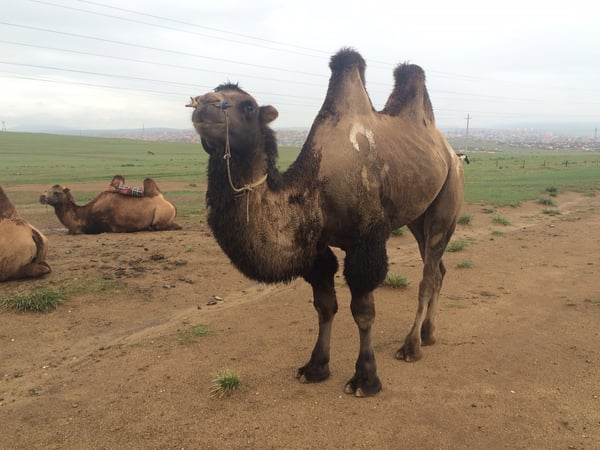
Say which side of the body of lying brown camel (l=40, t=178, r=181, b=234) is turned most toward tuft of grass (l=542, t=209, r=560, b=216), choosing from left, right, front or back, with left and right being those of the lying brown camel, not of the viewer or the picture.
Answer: back

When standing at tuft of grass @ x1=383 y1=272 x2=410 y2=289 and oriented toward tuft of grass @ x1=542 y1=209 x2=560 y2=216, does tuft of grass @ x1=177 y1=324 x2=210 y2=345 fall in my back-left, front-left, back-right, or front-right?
back-left

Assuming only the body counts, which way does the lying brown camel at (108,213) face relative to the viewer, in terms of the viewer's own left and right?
facing to the left of the viewer

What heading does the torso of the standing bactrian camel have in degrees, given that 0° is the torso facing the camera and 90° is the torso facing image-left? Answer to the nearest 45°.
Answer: approximately 45°

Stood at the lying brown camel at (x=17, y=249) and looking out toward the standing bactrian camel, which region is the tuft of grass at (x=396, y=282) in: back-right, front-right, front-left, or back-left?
front-left

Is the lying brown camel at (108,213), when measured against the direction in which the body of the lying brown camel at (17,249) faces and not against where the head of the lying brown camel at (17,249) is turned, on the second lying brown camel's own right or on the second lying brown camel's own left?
on the second lying brown camel's own right

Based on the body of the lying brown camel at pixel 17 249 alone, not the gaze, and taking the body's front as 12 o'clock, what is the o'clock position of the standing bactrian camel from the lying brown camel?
The standing bactrian camel is roughly at 8 o'clock from the lying brown camel.

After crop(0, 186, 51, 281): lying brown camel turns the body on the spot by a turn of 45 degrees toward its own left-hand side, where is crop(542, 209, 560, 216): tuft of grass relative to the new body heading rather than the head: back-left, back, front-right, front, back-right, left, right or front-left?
back-left

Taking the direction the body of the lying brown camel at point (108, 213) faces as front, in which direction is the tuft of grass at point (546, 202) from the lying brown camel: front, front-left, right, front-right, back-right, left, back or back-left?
back

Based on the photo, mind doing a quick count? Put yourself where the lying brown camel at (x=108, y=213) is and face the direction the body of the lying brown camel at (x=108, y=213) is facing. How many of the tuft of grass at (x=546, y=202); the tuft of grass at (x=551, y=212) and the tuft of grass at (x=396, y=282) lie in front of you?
0

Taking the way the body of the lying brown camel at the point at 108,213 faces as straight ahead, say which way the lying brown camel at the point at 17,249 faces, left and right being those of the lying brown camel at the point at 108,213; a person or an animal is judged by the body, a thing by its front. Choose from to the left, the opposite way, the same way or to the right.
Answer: the same way

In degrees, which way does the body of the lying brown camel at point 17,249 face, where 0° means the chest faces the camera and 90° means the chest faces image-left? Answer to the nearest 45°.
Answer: approximately 90°

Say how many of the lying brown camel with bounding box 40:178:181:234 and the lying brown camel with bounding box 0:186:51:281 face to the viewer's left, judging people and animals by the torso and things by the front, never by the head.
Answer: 2

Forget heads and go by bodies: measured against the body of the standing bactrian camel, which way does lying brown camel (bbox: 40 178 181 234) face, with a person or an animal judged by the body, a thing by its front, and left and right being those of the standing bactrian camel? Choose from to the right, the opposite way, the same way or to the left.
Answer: the same way

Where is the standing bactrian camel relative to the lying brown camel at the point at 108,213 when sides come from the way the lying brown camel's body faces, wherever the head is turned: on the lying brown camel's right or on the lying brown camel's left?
on the lying brown camel's left

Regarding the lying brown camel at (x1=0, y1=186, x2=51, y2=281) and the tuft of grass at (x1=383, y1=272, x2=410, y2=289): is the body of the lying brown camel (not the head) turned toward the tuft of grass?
no

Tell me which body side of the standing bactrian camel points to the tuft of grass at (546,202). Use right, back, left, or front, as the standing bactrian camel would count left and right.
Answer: back
